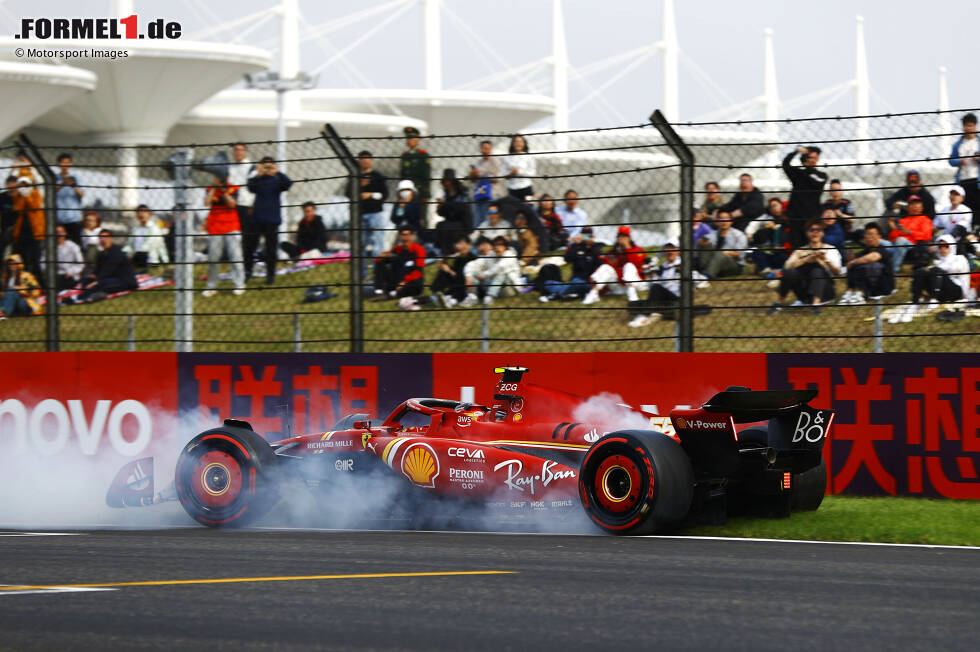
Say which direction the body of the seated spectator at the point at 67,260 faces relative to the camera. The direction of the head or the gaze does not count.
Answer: toward the camera

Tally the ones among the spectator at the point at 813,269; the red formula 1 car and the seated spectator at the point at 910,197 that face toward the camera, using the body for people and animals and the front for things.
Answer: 2

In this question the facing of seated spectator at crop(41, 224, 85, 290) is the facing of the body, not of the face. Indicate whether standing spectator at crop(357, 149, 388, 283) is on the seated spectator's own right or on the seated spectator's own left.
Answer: on the seated spectator's own left

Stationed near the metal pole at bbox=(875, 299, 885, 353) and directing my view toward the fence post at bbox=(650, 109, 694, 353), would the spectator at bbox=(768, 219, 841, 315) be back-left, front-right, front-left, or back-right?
front-right

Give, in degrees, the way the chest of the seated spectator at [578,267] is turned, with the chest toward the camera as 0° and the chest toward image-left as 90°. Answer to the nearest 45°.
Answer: approximately 45°

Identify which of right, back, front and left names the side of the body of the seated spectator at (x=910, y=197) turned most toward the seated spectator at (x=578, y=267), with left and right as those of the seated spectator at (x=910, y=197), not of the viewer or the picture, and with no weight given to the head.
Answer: right

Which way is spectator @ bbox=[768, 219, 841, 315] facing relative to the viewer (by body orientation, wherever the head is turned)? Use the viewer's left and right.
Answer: facing the viewer

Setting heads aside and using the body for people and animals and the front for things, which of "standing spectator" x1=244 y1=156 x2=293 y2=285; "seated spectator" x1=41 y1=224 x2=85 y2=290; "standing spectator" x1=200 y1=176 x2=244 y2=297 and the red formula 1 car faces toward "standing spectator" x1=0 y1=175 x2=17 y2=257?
the red formula 1 car

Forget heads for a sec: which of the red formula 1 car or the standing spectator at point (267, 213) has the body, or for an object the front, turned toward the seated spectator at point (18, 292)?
the red formula 1 car

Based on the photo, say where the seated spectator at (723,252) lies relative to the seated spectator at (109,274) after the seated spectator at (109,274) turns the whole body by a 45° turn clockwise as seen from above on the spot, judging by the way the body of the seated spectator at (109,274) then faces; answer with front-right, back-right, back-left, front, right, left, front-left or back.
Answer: back-left

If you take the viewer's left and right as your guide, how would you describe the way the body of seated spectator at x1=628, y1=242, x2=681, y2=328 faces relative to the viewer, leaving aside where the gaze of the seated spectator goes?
facing the viewer and to the left of the viewer

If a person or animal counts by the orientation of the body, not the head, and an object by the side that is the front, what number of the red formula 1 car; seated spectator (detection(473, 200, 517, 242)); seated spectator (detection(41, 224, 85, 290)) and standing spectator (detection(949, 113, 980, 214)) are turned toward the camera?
3

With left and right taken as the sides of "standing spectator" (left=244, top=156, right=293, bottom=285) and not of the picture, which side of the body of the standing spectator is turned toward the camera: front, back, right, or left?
front

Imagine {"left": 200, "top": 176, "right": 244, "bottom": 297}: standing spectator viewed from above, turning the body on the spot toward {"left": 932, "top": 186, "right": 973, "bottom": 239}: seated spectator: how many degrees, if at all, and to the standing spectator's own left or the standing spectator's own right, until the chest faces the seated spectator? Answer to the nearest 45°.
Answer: approximately 45° to the standing spectator's own left

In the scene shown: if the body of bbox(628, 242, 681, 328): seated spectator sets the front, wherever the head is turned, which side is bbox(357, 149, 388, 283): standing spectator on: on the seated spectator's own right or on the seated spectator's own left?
on the seated spectator's own right

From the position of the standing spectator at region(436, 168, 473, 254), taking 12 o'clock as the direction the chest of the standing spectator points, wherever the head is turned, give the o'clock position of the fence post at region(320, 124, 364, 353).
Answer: The fence post is roughly at 1 o'clock from the standing spectator.

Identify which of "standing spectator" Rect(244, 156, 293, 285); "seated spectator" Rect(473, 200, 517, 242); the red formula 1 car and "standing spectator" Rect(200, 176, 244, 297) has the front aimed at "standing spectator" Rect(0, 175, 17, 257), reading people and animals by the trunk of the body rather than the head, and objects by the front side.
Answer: the red formula 1 car

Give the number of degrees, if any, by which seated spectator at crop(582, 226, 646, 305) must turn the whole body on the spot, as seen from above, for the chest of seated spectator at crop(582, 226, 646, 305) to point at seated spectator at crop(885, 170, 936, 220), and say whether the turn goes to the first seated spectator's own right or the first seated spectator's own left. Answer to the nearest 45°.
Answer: approximately 90° to the first seated spectator's own left
